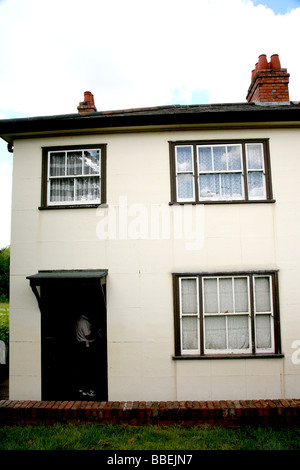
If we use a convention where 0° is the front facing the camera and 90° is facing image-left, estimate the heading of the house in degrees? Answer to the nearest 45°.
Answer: approximately 0°
